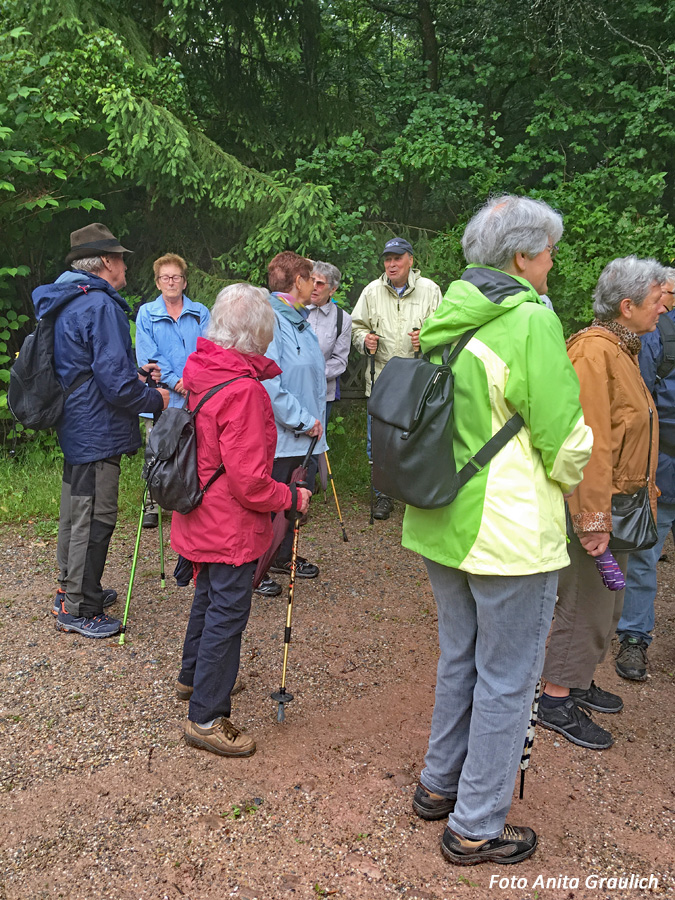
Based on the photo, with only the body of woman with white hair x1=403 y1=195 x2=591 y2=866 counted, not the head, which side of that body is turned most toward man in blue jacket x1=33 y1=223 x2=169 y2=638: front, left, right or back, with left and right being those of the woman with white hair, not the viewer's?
left

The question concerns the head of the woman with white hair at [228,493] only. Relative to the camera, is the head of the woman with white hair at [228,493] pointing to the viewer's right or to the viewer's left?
to the viewer's right

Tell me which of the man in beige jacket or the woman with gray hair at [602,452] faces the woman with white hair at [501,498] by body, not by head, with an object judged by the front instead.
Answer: the man in beige jacket

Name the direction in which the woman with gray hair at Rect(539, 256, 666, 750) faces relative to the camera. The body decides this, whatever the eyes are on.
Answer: to the viewer's right

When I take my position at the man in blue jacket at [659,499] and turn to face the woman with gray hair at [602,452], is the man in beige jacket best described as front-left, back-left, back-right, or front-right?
back-right

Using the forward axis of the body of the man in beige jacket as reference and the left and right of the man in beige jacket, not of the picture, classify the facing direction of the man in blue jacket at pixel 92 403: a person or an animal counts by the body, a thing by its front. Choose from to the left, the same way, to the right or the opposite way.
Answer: to the left

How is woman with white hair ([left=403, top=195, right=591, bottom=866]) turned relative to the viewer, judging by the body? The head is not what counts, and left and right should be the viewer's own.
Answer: facing away from the viewer and to the right of the viewer

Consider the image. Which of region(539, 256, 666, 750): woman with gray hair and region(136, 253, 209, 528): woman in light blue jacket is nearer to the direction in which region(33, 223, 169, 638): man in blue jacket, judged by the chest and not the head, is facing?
the woman with gray hair

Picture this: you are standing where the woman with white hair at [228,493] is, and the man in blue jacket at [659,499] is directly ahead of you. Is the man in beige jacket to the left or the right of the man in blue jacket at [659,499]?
left

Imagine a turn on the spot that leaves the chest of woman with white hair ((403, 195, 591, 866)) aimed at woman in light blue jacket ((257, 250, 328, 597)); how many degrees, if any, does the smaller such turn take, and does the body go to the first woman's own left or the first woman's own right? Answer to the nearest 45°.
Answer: approximately 90° to the first woman's own left

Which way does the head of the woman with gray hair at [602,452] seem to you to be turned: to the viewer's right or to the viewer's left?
to the viewer's right

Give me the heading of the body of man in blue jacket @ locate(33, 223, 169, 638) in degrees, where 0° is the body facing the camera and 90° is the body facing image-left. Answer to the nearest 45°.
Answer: approximately 270°
